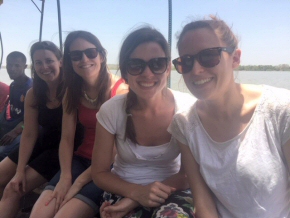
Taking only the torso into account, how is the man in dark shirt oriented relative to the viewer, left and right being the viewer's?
facing the viewer and to the left of the viewer
